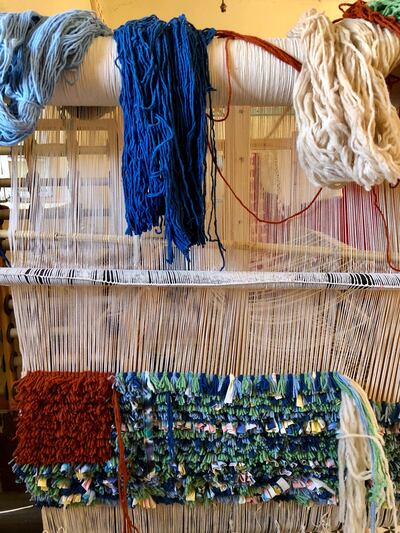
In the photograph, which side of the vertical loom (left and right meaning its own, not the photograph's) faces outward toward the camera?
front
